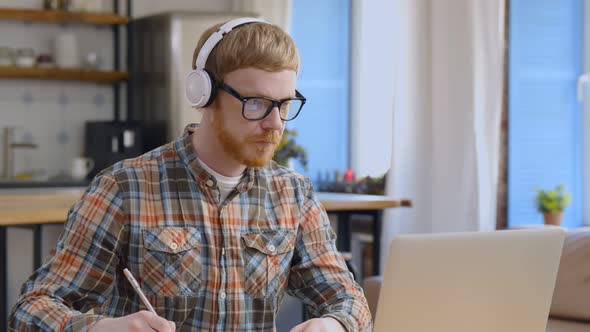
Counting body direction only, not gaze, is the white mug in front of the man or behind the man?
behind

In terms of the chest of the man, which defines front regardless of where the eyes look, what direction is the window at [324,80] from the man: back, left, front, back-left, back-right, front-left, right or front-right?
back-left

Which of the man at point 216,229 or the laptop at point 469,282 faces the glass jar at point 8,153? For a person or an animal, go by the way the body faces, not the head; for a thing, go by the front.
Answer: the laptop

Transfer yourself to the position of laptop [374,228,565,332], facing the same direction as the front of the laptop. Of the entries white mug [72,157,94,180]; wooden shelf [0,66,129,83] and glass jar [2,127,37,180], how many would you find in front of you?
3

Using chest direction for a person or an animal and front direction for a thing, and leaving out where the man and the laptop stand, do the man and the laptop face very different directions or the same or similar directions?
very different directions

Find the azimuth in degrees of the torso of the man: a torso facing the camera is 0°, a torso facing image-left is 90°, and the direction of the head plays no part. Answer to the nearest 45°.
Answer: approximately 315°

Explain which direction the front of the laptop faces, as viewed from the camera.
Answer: facing away from the viewer and to the left of the viewer
